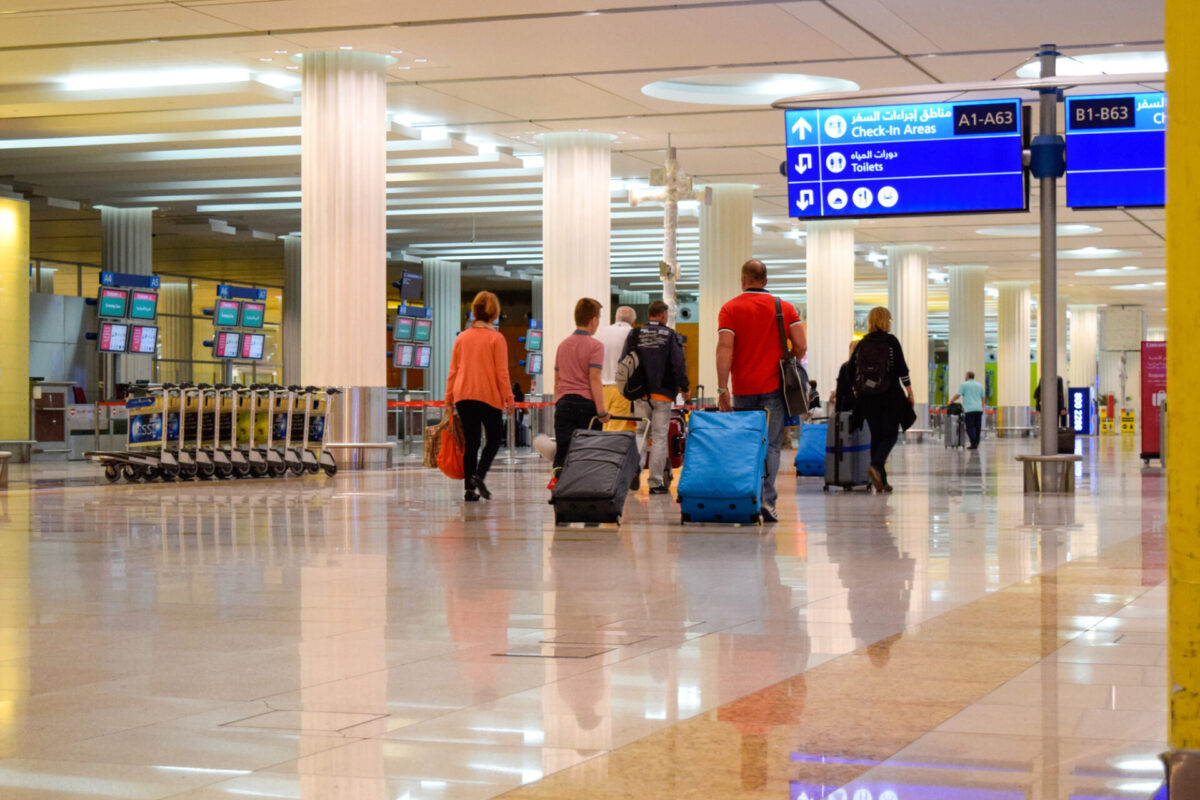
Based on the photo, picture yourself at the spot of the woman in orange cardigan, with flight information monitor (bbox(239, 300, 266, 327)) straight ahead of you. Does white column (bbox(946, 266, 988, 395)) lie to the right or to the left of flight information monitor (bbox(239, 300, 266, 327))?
right

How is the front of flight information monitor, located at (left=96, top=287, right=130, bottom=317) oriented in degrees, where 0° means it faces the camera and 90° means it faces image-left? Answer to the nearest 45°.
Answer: approximately 0°

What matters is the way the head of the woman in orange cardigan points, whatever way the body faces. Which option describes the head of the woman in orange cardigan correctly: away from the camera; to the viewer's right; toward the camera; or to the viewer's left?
away from the camera

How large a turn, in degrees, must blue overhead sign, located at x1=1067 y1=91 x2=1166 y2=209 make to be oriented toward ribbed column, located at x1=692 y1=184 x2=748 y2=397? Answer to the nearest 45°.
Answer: approximately 135° to its right

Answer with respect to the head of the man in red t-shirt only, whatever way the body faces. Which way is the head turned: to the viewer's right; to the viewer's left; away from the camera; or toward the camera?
away from the camera

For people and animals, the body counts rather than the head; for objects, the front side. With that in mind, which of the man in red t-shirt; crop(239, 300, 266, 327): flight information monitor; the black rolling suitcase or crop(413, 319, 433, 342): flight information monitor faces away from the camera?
the man in red t-shirt

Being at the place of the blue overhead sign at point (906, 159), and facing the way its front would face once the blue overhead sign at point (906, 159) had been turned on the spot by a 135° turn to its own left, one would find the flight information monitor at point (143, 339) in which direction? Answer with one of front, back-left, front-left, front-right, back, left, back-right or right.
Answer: left

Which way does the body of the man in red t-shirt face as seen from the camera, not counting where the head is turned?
away from the camera

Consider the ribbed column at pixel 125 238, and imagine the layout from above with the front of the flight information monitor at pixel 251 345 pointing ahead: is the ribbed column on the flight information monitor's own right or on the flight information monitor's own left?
on the flight information monitor's own right

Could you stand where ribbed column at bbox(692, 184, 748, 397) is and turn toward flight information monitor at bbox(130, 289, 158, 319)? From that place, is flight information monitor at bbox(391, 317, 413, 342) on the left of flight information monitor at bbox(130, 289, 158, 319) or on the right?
right

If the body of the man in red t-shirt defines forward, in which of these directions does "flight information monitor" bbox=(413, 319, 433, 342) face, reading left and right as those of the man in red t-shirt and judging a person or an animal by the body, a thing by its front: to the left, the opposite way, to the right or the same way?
the opposite way

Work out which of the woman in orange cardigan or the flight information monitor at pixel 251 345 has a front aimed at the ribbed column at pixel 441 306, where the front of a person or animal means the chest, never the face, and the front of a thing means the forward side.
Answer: the woman in orange cardigan

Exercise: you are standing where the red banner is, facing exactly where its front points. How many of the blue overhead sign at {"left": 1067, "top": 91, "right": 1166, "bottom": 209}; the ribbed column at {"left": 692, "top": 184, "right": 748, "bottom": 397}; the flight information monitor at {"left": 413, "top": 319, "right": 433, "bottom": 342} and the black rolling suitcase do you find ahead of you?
2
